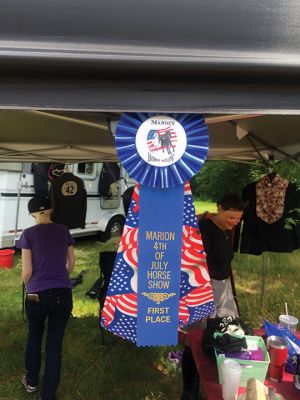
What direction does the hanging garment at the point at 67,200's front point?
away from the camera

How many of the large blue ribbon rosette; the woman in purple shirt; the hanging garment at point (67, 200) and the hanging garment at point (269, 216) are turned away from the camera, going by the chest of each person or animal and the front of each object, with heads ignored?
2

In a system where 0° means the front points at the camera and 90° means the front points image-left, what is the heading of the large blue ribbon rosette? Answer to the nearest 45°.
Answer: approximately 0°

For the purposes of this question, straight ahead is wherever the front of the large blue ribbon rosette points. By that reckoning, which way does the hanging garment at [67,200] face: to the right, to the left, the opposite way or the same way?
the opposite way

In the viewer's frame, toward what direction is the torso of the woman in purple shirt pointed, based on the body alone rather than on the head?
away from the camera

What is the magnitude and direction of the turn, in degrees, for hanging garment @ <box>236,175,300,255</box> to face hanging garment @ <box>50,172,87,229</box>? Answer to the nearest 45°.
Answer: approximately 90° to its right

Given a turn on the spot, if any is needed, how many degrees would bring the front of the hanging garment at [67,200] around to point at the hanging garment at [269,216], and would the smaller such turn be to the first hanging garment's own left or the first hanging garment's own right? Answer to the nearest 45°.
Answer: approximately 135° to the first hanging garment's own right

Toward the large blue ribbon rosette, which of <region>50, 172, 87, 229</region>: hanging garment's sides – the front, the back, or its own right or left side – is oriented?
back

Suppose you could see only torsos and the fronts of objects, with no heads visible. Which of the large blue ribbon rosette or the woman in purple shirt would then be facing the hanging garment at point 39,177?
the woman in purple shirt

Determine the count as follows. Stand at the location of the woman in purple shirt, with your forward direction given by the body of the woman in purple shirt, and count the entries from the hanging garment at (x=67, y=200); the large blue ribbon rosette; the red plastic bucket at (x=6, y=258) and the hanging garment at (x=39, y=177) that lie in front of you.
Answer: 3
